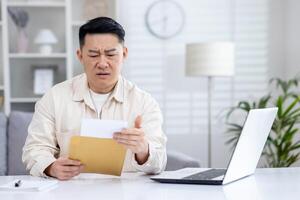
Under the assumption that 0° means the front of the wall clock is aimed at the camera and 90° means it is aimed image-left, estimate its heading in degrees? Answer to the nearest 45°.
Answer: approximately 0°

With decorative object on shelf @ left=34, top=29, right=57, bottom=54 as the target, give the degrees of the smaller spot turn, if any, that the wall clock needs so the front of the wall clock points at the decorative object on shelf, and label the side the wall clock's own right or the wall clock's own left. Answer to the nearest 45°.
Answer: approximately 90° to the wall clock's own right

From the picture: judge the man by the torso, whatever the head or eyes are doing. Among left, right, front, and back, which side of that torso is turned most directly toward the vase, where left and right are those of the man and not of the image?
back

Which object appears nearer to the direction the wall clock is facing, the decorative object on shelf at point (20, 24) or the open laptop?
the open laptop

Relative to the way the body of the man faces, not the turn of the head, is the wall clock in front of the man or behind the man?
behind

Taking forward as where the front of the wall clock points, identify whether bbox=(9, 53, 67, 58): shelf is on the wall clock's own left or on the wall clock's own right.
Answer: on the wall clock's own right

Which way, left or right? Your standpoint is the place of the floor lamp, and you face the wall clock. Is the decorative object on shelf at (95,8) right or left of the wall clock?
left

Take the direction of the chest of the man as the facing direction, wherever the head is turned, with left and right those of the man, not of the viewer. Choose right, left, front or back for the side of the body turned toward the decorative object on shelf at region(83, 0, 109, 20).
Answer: back

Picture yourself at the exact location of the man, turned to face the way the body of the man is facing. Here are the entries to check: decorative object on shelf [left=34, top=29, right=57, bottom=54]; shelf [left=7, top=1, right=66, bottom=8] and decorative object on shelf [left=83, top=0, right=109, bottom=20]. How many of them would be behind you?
3

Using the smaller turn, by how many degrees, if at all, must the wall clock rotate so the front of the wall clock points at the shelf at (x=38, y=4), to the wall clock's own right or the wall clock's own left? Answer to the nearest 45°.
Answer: approximately 90° to the wall clock's own right

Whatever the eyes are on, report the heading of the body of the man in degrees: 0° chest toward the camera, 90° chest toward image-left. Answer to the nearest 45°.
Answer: approximately 0°

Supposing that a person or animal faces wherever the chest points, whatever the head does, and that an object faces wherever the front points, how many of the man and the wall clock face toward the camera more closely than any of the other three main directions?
2
